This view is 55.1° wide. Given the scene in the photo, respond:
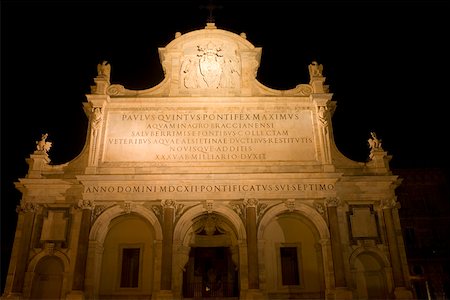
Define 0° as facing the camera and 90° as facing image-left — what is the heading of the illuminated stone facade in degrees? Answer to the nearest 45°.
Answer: approximately 0°
